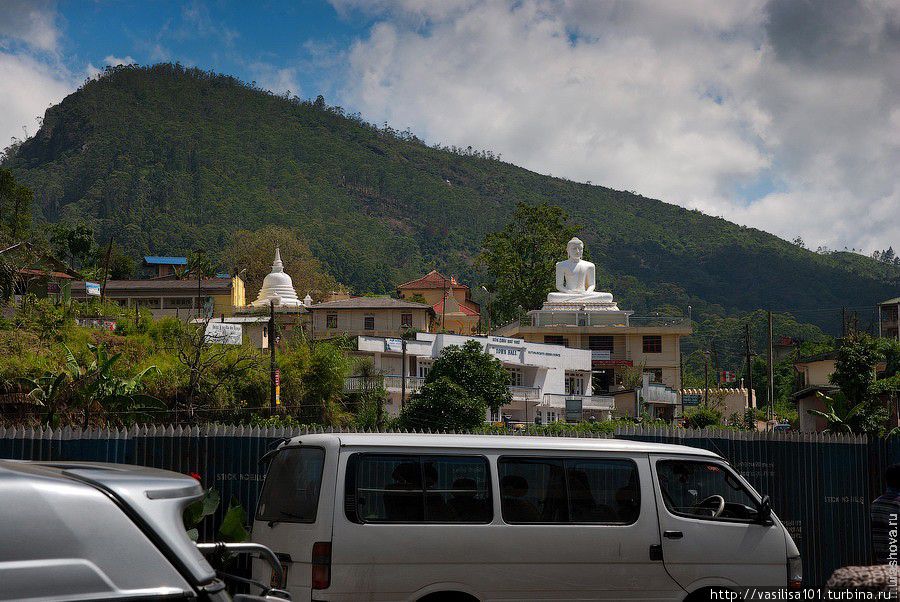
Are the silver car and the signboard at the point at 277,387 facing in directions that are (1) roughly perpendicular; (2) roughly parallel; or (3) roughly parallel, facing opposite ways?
roughly perpendicular

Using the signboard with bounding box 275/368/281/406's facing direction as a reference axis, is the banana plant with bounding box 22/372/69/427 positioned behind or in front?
in front

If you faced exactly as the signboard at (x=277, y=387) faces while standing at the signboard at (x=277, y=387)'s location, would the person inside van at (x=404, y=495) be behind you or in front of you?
in front
